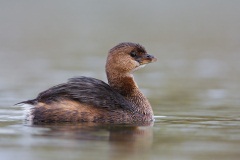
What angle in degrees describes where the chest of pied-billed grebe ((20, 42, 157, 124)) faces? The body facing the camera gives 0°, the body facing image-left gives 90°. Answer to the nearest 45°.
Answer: approximately 270°
